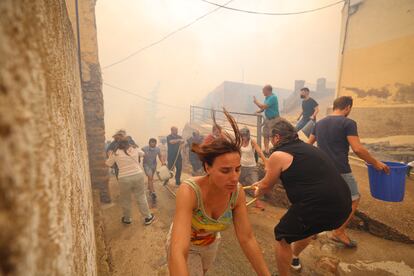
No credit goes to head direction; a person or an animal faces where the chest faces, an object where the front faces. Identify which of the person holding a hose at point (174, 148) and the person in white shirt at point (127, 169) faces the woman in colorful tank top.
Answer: the person holding a hose

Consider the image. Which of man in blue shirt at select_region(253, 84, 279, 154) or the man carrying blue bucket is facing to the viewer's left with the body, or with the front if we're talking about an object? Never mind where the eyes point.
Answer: the man in blue shirt

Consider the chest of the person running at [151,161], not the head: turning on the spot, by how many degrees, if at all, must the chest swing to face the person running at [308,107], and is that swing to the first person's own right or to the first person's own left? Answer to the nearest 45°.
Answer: approximately 90° to the first person's own left

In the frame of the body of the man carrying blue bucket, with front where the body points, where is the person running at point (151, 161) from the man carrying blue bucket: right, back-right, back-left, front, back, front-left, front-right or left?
back-left

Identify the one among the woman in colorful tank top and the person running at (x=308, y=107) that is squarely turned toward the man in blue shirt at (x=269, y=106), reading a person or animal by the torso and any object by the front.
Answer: the person running

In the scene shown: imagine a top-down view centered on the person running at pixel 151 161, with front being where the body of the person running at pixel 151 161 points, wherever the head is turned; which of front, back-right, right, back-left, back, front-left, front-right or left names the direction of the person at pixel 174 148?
back-left

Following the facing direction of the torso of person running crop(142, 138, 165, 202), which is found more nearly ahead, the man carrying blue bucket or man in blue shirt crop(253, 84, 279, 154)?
the man carrying blue bucket

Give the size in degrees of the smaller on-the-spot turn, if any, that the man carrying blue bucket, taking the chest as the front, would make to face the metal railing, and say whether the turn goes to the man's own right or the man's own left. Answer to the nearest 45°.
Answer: approximately 90° to the man's own left

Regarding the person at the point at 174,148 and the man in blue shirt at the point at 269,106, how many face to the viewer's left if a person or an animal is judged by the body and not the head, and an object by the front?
1

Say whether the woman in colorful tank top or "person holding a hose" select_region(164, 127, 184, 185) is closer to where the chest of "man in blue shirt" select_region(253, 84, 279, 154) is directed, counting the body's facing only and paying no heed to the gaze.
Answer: the person holding a hose

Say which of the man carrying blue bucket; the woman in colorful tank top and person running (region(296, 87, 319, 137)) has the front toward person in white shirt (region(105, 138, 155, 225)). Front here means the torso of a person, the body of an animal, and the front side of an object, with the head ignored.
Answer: the person running

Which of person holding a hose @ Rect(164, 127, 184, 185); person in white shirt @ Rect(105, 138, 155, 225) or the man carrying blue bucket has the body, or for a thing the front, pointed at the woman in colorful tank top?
the person holding a hose

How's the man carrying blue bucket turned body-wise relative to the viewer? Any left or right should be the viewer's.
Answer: facing away from the viewer and to the right of the viewer

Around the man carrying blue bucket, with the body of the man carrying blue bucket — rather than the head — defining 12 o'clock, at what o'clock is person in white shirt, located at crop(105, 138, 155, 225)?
The person in white shirt is roughly at 7 o'clock from the man carrying blue bucket.
